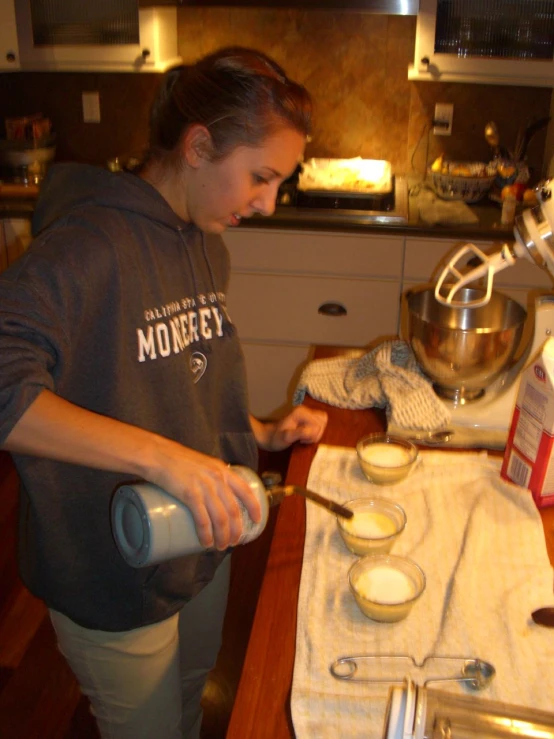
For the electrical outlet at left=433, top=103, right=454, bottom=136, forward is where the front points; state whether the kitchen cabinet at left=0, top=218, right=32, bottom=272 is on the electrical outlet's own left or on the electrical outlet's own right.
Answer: on the electrical outlet's own right

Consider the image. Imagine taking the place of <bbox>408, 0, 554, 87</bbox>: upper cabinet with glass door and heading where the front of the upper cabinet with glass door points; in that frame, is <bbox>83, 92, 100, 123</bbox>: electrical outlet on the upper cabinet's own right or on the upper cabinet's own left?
on the upper cabinet's own right

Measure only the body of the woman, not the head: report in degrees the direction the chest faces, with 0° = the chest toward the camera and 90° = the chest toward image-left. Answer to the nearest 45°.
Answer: approximately 315°

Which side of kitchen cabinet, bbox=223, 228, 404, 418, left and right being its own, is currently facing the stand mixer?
front

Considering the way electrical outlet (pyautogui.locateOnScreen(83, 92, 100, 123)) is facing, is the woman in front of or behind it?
in front

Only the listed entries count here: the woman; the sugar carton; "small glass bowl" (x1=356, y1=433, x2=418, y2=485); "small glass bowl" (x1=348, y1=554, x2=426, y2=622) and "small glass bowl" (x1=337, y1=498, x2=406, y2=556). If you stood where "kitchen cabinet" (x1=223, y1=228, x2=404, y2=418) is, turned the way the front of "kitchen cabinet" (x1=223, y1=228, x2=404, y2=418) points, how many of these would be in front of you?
5

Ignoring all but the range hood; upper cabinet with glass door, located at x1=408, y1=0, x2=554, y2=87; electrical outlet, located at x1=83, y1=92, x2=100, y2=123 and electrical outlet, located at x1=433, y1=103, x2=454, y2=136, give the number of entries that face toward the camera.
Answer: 4

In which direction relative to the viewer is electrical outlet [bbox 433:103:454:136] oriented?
toward the camera

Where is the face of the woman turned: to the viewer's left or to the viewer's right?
to the viewer's right

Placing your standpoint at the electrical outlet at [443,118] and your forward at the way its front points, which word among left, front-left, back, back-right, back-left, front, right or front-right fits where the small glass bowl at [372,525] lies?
front

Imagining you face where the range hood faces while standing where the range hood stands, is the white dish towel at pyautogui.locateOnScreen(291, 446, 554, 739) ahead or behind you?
ahead

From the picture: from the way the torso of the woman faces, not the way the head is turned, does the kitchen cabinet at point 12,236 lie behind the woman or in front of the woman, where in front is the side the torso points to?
behind

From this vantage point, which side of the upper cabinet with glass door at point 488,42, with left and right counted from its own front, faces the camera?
front

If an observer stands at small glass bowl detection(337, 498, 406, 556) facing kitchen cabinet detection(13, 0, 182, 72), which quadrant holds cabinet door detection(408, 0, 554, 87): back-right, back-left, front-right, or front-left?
front-right

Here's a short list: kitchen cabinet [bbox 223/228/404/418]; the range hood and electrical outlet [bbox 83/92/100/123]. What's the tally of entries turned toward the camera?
3

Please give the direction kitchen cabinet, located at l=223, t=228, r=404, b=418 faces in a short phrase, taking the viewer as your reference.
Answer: facing the viewer

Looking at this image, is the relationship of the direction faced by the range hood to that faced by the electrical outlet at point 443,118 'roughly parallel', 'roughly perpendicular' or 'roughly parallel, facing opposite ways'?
roughly parallel
